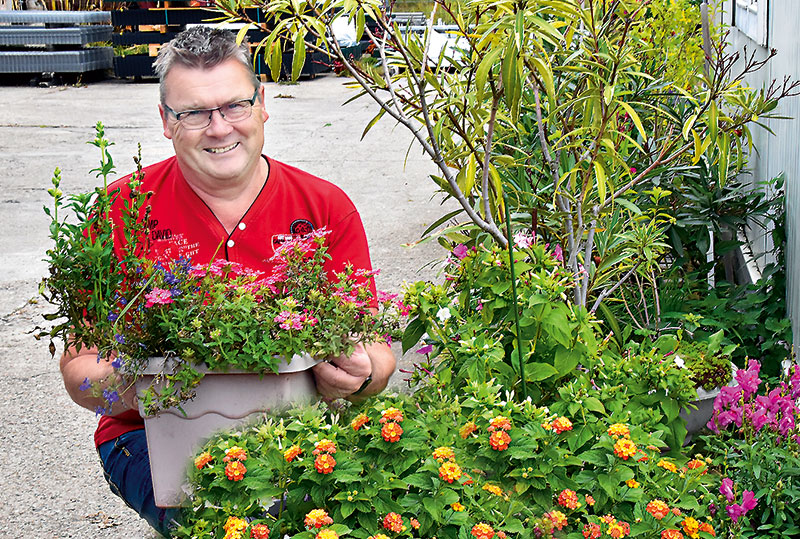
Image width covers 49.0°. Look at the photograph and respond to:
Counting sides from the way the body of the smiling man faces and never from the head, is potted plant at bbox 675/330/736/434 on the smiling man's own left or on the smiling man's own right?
on the smiling man's own left

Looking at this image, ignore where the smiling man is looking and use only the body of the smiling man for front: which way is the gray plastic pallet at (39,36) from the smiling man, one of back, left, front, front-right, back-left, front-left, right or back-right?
back

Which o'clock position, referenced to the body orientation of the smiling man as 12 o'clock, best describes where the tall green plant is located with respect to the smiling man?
The tall green plant is roughly at 9 o'clock from the smiling man.

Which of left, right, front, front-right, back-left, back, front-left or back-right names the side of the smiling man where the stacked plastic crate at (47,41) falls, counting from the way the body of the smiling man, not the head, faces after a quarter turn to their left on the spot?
left

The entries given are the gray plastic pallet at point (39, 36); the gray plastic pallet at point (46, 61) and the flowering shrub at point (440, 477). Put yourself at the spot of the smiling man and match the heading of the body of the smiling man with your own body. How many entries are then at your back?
2

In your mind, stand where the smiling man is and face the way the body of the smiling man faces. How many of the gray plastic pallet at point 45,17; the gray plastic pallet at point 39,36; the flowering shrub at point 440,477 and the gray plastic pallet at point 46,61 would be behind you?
3

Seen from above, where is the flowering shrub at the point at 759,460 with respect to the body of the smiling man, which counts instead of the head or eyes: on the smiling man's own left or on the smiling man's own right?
on the smiling man's own left

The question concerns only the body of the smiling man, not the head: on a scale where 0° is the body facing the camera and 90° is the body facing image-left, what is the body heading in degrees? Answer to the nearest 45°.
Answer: approximately 0°

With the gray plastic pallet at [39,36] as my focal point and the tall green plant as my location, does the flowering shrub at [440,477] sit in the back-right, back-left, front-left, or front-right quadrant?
back-left

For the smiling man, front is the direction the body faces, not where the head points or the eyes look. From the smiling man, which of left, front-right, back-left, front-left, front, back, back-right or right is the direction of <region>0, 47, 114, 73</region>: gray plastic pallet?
back

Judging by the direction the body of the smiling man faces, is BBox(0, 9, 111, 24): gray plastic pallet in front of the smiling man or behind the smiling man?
behind

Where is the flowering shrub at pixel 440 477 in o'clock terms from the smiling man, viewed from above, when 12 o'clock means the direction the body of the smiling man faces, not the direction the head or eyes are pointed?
The flowering shrub is roughly at 11 o'clock from the smiling man.
